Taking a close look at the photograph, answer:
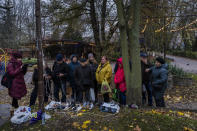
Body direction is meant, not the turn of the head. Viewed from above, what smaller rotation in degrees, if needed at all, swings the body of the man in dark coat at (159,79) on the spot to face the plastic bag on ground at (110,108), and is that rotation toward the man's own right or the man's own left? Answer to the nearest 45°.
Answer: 0° — they already face it

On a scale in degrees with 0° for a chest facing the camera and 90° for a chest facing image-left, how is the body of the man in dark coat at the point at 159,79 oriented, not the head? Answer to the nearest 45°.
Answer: approximately 45°

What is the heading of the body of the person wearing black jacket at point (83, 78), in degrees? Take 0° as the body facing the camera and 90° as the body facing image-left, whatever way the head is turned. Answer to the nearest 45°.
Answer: approximately 0°

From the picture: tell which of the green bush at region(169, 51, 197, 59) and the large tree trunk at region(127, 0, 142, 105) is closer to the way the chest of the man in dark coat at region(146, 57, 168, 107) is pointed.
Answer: the large tree trunk

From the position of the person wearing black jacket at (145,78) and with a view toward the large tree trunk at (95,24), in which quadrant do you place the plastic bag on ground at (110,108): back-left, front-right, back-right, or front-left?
back-left

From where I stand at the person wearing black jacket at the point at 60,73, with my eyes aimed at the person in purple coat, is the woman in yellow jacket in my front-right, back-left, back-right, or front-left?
back-left

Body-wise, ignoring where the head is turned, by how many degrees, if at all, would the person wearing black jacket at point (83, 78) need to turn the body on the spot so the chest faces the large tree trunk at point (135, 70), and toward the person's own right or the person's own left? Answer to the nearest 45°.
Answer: approximately 90° to the person's own left

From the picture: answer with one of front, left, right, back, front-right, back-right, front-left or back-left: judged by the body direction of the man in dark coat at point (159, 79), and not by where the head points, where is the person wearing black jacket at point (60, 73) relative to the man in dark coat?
front-right
